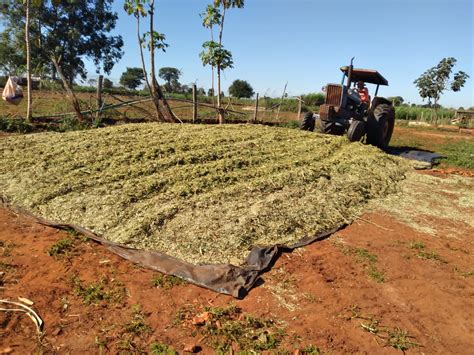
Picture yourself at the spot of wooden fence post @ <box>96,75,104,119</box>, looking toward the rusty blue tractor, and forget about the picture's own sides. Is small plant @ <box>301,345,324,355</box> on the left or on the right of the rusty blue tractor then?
right

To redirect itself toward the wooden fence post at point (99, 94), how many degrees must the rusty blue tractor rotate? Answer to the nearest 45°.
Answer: approximately 45° to its right

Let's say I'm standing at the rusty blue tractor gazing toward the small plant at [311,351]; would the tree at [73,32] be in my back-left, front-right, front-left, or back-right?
back-right

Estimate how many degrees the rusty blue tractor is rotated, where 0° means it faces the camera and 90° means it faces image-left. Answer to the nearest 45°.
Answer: approximately 45°

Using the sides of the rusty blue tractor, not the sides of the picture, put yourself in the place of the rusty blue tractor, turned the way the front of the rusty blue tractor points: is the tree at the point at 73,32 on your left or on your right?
on your right

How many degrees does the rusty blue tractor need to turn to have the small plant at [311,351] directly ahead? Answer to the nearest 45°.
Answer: approximately 45° to its left
